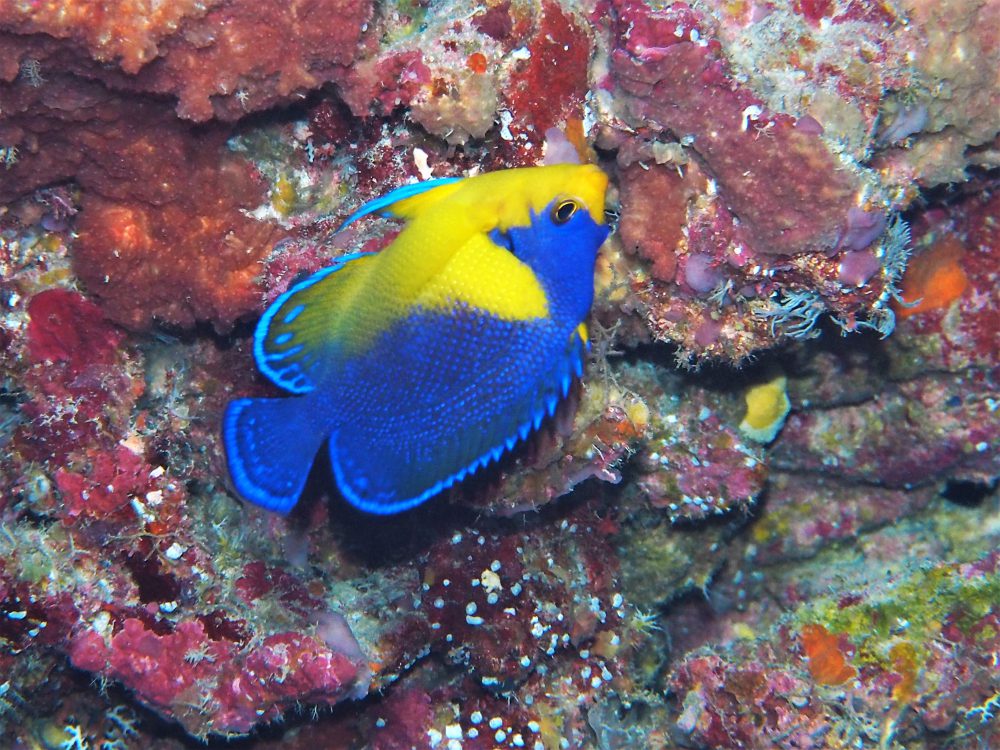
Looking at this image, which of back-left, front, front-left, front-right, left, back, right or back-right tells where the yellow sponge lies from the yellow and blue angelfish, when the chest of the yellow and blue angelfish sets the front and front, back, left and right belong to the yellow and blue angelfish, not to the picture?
front-left

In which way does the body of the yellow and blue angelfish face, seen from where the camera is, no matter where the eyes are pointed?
to the viewer's right
